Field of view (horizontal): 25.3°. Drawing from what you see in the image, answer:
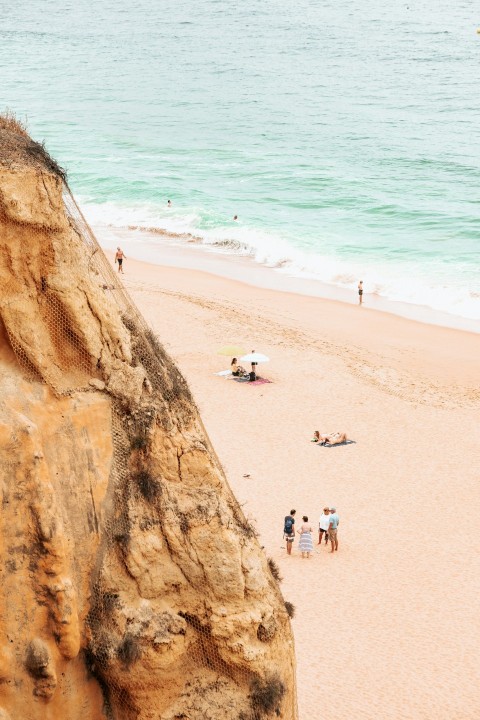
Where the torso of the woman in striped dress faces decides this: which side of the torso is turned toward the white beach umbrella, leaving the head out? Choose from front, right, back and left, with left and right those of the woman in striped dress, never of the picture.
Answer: front

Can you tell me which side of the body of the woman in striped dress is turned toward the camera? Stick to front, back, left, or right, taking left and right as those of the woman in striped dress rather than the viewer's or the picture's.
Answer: back

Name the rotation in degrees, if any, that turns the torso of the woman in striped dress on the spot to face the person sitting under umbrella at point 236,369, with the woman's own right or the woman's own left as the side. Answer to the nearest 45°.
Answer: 0° — they already face them

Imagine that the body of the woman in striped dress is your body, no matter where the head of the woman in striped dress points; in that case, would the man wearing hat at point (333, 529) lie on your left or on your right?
on your right

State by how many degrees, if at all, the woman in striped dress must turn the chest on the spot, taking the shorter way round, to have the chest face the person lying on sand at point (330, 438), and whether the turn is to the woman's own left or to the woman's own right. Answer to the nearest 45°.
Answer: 0° — they already face them
